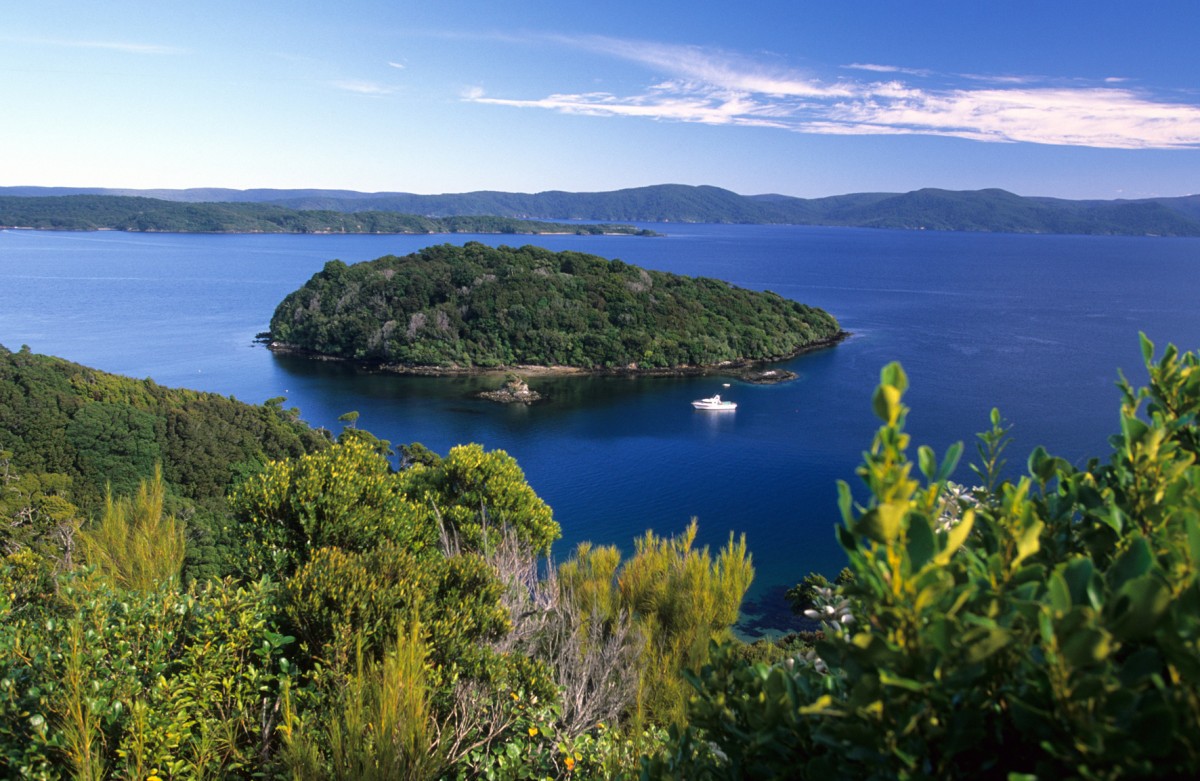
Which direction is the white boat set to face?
to the viewer's left

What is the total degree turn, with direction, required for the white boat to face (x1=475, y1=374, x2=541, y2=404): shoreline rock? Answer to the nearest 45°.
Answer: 0° — it already faces it

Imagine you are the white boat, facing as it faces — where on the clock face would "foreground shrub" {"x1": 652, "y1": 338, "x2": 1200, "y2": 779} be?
The foreground shrub is roughly at 9 o'clock from the white boat.

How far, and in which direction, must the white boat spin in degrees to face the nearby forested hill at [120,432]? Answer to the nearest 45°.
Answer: approximately 45° to its left

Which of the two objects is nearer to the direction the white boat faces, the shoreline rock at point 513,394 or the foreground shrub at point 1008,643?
the shoreline rock
